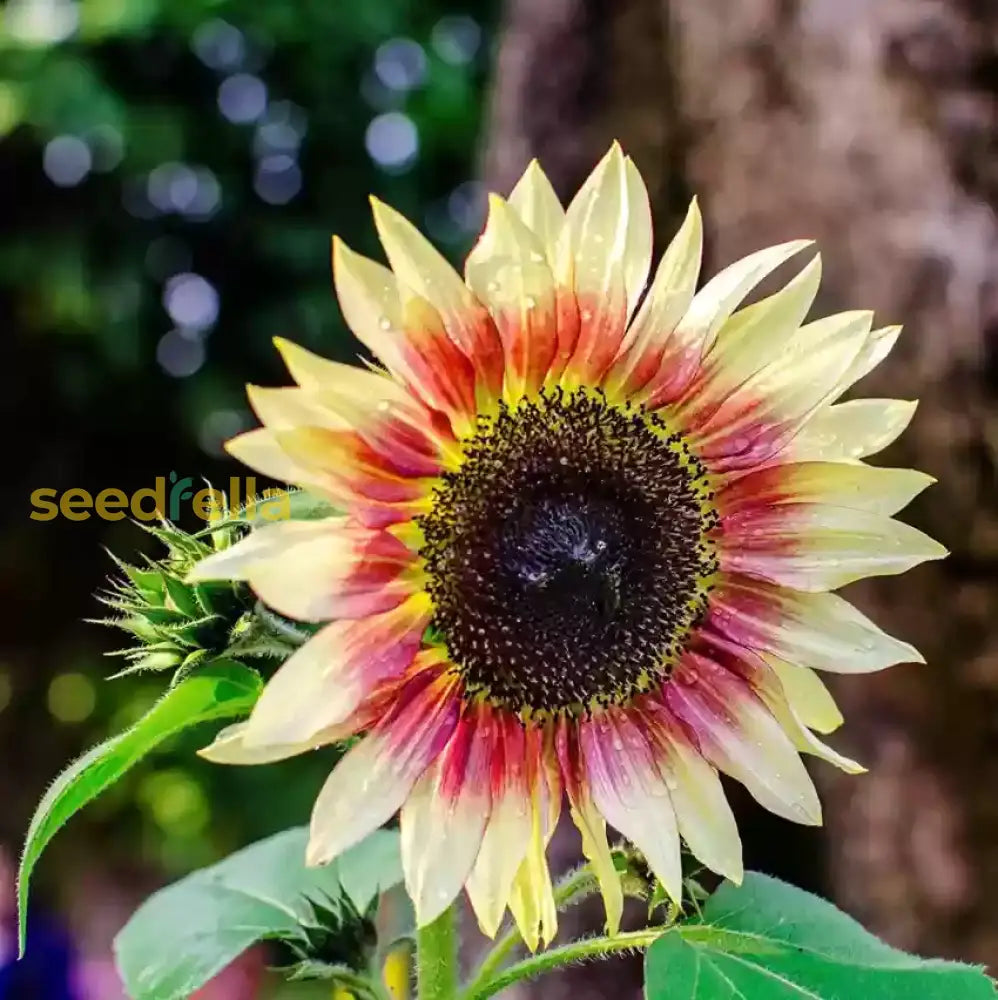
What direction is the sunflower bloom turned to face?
toward the camera
